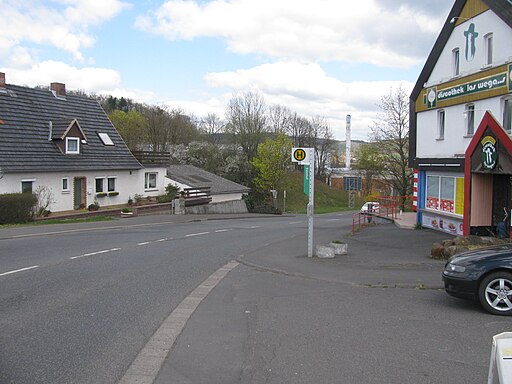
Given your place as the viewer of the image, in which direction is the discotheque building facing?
facing the viewer and to the left of the viewer

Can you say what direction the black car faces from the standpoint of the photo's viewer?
facing to the left of the viewer

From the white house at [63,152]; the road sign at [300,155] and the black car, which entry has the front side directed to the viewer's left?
the black car

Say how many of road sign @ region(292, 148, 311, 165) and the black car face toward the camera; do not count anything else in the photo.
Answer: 1

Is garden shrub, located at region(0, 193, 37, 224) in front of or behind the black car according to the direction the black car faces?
in front

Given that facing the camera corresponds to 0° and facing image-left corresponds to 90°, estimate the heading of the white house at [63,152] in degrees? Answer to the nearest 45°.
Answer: approximately 315°

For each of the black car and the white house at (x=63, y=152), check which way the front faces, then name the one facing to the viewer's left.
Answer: the black car

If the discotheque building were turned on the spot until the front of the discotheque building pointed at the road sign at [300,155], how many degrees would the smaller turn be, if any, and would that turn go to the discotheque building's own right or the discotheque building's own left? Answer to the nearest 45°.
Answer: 0° — it already faces it

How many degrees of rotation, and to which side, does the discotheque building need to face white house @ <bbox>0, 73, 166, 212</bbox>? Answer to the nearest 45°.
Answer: approximately 45° to its right

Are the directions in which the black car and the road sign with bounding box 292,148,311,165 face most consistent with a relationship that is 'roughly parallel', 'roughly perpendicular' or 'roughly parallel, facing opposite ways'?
roughly perpendicular

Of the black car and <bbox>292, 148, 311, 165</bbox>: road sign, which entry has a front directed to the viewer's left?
the black car

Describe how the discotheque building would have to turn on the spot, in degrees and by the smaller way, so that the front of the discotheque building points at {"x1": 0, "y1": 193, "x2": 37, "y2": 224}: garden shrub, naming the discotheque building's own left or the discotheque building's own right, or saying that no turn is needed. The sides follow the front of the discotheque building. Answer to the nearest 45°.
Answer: approximately 45° to the discotheque building's own right

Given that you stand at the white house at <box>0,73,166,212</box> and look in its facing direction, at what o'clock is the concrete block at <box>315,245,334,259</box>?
The concrete block is roughly at 1 o'clock from the white house.

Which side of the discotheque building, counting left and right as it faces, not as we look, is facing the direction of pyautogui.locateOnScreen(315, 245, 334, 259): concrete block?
front

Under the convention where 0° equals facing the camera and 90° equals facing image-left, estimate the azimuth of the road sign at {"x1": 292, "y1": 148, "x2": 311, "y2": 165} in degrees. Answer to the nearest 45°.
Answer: approximately 0°

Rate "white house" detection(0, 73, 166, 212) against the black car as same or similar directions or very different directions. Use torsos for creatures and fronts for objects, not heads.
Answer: very different directions

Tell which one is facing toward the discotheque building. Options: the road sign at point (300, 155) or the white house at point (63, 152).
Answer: the white house
